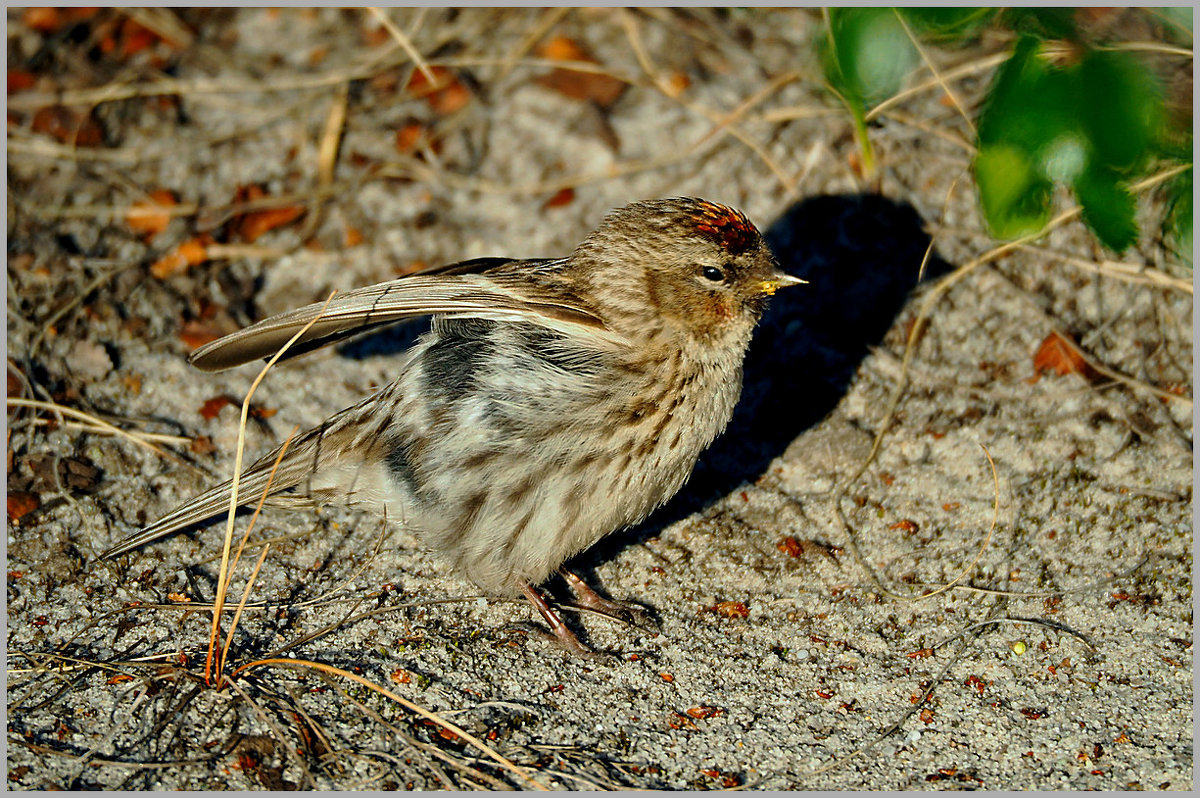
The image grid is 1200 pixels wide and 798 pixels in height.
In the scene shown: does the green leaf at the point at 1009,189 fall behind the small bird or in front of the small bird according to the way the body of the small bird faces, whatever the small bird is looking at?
in front

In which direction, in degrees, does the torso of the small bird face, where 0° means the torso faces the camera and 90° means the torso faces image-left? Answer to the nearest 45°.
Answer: approximately 270°

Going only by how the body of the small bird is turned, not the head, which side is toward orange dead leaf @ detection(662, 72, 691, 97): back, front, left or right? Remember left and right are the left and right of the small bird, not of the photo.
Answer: left

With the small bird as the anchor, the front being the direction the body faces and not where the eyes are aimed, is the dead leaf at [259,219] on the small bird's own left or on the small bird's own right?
on the small bird's own left

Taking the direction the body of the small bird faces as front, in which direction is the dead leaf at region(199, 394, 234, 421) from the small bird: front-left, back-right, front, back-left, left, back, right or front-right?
back-left

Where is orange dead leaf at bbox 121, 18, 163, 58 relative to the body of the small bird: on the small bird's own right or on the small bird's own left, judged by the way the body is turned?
on the small bird's own left

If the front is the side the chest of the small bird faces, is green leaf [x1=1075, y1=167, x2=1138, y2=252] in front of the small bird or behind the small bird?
in front
